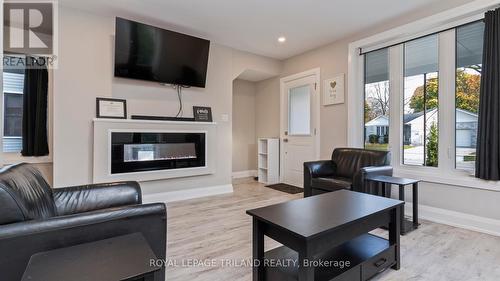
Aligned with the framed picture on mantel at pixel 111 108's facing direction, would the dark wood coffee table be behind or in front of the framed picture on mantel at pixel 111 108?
in front

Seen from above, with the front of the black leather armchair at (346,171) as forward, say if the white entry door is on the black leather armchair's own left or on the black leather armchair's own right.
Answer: on the black leather armchair's own right

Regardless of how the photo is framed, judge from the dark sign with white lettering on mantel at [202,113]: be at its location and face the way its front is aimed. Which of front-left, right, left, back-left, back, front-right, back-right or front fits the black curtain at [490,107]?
front-left

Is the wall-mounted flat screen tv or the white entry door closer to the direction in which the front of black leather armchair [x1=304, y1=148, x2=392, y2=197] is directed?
the wall-mounted flat screen tv

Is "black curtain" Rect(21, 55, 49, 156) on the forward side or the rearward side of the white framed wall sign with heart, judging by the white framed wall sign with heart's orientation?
on the forward side

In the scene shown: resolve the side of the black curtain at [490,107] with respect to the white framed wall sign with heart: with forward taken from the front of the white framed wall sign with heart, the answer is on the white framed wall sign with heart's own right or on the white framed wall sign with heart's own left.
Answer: on the white framed wall sign with heart's own left

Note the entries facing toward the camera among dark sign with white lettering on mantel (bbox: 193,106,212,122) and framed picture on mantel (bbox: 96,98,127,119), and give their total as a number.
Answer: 2

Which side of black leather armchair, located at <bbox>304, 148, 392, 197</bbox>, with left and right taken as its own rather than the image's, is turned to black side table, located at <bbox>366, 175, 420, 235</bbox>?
left

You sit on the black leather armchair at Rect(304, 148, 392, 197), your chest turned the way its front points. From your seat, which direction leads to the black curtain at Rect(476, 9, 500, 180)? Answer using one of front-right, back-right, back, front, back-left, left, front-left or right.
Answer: back-left

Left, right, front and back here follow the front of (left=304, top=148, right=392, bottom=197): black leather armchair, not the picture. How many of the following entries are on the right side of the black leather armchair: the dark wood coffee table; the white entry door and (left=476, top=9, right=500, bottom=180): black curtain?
1

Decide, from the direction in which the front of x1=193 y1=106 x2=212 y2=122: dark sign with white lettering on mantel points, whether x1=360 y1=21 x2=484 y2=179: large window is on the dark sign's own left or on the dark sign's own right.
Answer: on the dark sign's own left

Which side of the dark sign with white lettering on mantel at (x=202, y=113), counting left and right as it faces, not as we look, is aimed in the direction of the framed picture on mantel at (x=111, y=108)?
right

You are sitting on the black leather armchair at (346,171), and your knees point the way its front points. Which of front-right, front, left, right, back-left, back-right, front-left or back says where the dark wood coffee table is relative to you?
front-left

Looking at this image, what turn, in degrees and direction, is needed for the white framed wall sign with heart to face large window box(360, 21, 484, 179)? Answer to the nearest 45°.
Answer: approximately 90° to its left

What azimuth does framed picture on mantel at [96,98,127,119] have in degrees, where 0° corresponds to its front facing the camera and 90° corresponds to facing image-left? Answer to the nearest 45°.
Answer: approximately 0°
